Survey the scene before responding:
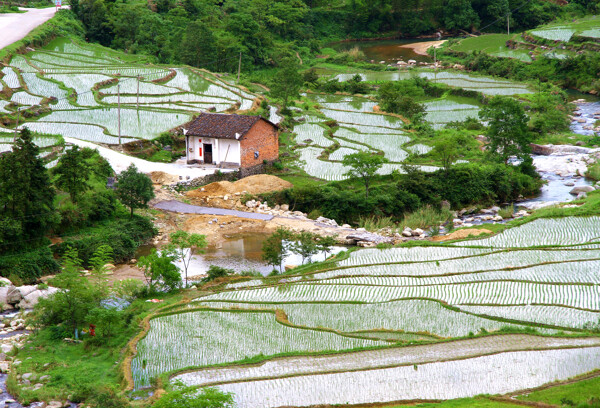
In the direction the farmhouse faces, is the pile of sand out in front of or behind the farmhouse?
in front

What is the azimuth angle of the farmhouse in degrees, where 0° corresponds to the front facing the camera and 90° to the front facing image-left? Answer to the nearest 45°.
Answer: approximately 45°

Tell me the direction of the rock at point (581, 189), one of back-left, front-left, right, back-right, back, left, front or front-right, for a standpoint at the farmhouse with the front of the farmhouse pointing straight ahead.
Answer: back-left

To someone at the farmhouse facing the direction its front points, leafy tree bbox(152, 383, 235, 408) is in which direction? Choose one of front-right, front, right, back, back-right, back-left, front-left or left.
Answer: front-left

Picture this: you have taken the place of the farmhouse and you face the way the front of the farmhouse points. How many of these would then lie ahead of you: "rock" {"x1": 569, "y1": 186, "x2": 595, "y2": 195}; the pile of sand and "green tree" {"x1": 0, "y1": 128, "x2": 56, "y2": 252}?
2

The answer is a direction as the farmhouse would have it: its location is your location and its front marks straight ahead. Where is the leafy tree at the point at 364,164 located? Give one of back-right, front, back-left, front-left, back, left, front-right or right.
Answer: left

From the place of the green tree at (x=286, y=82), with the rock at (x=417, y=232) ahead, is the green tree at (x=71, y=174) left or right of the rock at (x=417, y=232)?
right

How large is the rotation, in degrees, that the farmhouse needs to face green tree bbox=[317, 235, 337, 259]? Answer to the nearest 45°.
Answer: approximately 45° to its left

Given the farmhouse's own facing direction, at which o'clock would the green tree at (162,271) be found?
The green tree is roughly at 11 o'clock from the farmhouse.

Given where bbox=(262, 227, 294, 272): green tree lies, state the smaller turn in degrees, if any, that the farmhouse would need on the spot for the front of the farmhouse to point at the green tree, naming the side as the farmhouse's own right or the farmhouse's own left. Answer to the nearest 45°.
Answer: approximately 45° to the farmhouse's own left

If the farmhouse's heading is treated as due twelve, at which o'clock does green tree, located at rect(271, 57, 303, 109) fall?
The green tree is roughly at 5 o'clock from the farmhouse.

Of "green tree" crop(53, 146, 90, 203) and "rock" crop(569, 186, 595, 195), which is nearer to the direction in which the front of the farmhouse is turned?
the green tree

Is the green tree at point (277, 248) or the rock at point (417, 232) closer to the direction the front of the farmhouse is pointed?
the green tree

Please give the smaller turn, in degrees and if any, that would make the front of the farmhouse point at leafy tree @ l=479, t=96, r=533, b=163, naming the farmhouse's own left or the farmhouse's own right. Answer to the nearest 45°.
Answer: approximately 135° to the farmhouse's own left

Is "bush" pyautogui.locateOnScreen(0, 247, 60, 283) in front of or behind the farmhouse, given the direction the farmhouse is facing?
in front

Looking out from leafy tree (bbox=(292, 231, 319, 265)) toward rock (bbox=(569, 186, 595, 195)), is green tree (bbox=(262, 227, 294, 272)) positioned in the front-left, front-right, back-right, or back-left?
back-left
